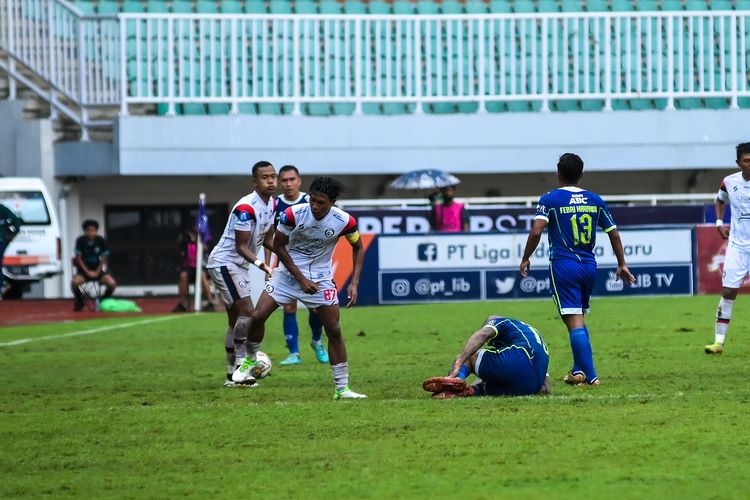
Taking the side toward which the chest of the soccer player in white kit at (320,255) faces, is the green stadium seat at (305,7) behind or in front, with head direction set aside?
behind

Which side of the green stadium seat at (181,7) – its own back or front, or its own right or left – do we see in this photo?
front

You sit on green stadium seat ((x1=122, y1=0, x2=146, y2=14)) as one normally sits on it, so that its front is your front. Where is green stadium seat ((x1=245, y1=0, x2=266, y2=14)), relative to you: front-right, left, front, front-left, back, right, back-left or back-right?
left

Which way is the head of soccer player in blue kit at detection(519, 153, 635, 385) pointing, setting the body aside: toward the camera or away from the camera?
away from the camera

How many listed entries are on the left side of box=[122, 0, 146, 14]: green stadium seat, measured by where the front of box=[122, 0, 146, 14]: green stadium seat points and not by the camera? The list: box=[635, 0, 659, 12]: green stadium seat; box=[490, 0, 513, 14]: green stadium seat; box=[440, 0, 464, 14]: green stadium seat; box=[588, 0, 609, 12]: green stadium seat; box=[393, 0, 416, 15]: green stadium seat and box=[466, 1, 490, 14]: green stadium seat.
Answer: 6

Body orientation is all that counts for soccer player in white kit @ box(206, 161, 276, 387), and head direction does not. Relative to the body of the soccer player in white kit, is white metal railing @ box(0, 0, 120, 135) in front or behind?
behind

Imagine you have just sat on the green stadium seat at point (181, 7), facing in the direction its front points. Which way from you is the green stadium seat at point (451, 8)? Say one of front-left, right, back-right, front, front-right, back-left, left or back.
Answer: left

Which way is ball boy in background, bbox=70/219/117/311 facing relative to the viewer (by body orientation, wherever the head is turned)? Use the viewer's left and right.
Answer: facing the viewer

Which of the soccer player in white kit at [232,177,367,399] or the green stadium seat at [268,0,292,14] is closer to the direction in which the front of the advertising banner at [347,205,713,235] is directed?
the soccer player in white kit

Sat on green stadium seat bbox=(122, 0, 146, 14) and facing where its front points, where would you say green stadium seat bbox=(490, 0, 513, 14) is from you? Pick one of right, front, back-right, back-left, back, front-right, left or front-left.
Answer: left

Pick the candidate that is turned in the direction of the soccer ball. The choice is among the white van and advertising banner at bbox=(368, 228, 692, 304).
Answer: the advertising banner

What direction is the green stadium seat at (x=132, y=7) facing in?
toward the camera

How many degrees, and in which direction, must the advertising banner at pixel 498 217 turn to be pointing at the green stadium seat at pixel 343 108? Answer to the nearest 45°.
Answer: approximately 135° to its right

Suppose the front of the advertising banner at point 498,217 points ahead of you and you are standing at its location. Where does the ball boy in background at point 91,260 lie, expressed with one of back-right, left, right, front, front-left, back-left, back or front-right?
right

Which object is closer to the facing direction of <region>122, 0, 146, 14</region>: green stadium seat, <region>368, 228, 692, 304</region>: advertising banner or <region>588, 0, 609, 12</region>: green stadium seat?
the advertising banner

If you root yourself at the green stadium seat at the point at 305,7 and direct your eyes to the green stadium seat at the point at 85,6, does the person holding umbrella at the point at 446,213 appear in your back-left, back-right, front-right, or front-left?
back-left
